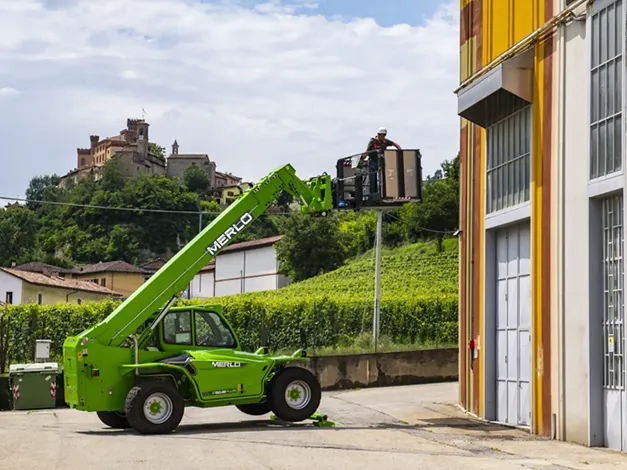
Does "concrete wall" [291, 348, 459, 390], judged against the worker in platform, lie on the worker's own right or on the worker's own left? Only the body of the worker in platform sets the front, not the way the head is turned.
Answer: on the worker's own left

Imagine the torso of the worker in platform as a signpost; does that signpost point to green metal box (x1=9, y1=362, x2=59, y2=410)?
no

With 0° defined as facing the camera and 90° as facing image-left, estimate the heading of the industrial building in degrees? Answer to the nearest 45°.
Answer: approximately 45°

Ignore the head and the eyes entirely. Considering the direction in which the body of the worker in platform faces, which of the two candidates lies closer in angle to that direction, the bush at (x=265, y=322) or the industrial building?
the industrial building

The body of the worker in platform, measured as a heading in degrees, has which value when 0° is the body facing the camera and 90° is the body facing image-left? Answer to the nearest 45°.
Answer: approximately 315°

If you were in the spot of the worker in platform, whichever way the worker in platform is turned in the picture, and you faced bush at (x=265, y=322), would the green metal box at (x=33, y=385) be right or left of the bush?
left

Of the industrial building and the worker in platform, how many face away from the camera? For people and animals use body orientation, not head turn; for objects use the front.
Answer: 0

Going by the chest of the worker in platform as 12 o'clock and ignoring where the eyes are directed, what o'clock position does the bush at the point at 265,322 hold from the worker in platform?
The bush is roughly at 7 o'clock from the worker in platform.
